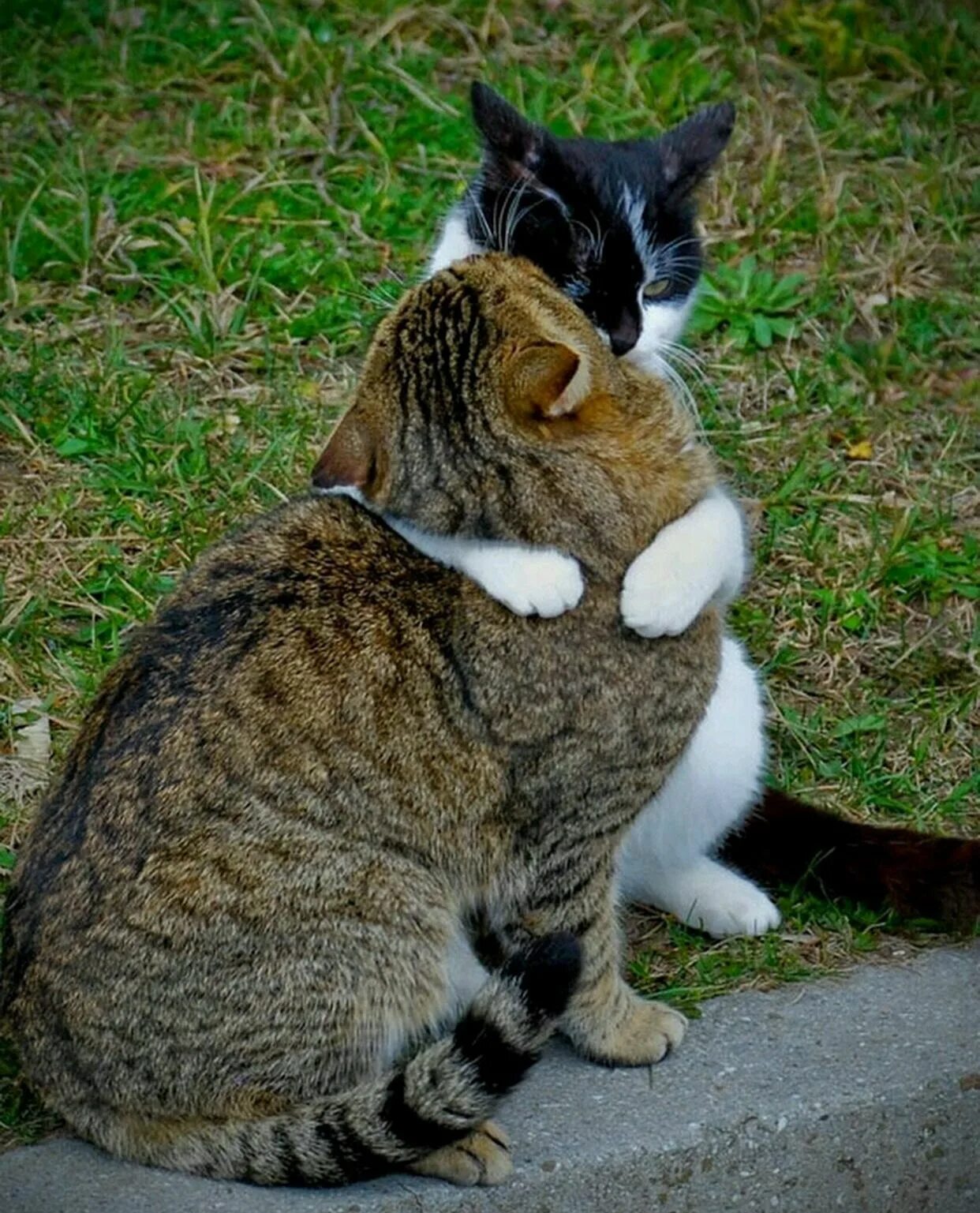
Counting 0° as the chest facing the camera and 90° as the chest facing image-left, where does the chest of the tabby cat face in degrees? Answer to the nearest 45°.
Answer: approximately 225°

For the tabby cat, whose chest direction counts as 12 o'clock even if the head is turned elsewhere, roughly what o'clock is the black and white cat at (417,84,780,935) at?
The black and white cat is roughly at 11 o'clock from the tabby cat.
